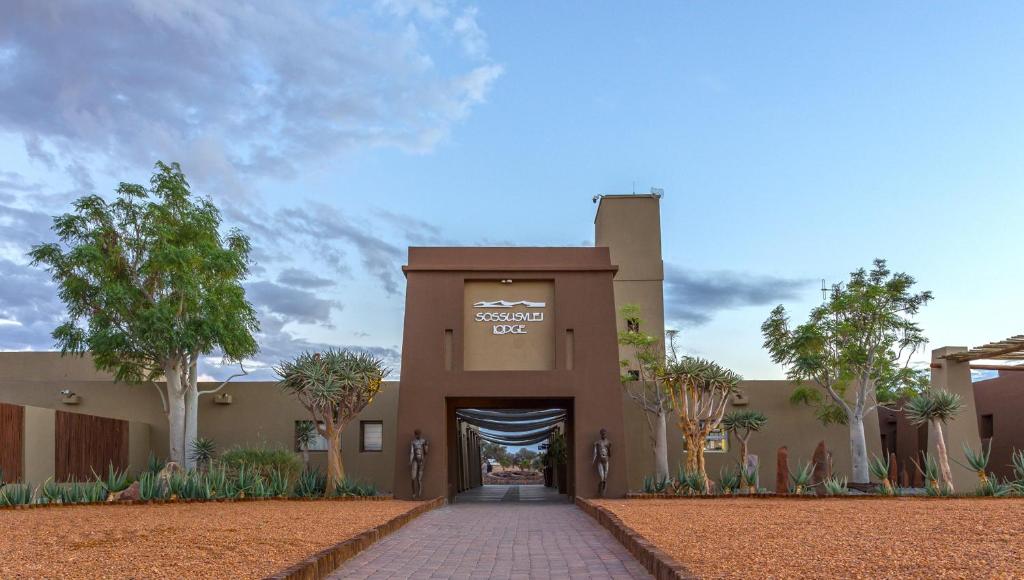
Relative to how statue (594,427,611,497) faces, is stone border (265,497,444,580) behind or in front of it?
in front

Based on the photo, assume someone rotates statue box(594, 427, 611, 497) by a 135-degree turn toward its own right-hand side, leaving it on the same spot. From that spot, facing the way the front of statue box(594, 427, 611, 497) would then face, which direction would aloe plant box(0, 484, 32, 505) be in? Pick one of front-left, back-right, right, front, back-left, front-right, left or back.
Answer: left

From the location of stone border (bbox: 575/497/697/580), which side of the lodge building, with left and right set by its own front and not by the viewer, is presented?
front

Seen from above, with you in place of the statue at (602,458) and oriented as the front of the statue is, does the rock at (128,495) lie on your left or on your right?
on your right

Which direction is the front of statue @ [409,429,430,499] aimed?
toward the camera

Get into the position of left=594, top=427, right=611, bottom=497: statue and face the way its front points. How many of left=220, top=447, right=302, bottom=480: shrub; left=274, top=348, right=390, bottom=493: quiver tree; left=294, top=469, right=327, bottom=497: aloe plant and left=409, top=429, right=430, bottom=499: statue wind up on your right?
4

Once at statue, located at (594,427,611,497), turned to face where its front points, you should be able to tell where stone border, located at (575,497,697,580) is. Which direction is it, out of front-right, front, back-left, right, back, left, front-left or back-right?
front

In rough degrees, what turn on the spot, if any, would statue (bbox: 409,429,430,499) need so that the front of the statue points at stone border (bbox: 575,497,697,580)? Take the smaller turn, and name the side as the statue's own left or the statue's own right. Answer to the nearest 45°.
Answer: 0° — it already faces it

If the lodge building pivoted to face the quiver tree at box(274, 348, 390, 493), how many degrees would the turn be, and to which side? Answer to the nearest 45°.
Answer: approximately 45° to its right

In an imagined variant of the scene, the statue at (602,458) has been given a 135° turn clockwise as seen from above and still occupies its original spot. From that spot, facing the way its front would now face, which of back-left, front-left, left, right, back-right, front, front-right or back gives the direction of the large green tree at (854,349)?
right

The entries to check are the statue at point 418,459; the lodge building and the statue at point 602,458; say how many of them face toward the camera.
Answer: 3

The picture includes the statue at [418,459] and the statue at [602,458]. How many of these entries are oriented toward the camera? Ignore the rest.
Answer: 2

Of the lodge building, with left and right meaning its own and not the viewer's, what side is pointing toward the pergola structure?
left

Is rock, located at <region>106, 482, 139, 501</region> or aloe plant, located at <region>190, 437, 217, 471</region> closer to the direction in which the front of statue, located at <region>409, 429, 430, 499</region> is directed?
the rock

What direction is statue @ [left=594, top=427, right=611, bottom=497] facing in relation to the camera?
toward the camera
